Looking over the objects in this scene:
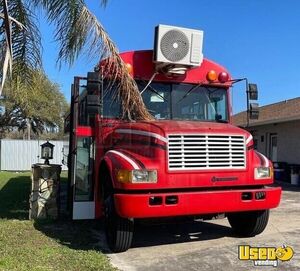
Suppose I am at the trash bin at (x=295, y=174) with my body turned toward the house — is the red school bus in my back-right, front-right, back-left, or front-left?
back-left

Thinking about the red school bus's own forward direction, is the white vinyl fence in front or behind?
behind

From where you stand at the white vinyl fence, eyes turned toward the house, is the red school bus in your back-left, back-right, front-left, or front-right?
front-right

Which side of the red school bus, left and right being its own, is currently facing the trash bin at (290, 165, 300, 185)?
left

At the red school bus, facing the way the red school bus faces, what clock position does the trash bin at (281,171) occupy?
The trash bin is roughly at 8 o'clock from the red school bus.

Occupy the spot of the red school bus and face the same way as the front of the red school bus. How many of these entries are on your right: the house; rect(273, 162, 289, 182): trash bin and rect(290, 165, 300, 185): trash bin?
0

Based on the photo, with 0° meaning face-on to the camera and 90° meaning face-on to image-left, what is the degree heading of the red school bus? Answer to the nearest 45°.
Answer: approximately 315°

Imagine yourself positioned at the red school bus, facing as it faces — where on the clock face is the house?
The house is roughly at 8 o'clock from the red school bus.
